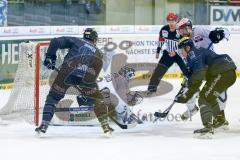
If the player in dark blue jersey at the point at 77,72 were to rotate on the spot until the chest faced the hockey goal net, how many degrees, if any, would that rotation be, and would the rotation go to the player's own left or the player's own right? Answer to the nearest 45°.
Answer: approximately 90° to the player's own left

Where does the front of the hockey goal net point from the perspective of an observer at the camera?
facing the viewer and to the right of the viewer

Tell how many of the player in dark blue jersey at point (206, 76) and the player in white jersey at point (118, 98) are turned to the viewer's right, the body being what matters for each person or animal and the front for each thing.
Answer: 1

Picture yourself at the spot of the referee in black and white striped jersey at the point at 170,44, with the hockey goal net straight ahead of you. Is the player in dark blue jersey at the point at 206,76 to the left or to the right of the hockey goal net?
left

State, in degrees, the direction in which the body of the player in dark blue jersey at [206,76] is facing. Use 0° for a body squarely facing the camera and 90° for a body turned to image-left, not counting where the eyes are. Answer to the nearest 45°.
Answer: approximately 90°

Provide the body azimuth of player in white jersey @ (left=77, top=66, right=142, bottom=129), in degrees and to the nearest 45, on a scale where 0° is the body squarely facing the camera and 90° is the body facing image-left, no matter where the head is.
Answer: approximately 270°

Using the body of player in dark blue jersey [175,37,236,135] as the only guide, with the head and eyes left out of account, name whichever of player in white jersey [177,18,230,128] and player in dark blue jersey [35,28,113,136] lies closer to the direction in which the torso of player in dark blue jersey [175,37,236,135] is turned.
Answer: the player in dark blue jersey

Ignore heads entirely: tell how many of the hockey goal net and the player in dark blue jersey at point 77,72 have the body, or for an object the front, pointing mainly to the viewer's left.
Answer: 0

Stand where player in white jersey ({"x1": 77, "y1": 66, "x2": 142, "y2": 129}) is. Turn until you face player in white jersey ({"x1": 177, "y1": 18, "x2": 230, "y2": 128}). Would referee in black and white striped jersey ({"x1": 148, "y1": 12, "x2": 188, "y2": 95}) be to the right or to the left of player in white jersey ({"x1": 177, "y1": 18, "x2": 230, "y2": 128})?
left
